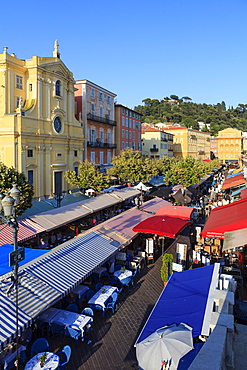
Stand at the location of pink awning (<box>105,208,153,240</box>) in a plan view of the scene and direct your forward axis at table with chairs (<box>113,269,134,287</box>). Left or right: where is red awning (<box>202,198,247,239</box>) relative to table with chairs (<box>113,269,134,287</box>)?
left

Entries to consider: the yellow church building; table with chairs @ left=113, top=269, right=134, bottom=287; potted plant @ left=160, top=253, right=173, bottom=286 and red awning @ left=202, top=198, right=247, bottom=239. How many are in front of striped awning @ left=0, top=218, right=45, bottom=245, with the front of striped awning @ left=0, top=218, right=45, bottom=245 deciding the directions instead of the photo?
3

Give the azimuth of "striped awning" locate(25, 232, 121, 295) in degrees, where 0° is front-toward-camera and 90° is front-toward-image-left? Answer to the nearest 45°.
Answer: approximately 315°

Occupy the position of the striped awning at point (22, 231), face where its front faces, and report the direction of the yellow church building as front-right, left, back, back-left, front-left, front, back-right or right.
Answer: back-left

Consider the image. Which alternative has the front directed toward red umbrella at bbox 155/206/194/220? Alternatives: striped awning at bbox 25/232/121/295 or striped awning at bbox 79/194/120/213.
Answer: striped awning at bbox 79/194/120/213

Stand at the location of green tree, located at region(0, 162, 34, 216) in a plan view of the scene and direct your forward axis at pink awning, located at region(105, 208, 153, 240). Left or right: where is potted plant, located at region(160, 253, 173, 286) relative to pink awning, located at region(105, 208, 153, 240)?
right

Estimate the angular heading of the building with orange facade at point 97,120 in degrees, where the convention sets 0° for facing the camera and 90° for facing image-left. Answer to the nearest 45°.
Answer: approximately 315°
